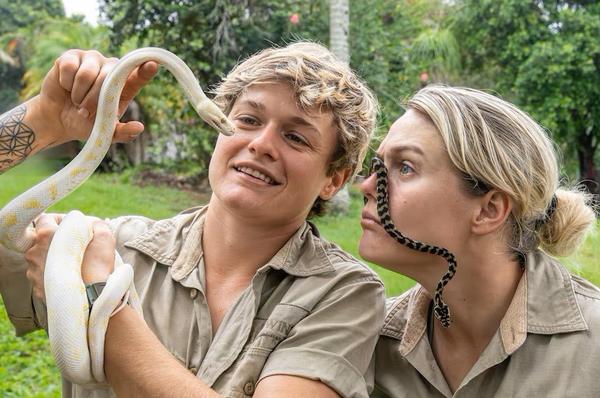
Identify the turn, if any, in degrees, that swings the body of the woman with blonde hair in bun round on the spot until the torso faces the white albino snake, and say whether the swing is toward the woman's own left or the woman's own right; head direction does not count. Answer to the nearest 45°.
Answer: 0° — they already face it

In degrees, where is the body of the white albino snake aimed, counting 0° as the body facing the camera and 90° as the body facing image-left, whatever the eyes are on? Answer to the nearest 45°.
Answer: approximately 270°

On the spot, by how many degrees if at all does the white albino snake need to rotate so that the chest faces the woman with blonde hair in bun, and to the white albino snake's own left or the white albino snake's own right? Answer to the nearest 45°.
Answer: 0° — it already faces them

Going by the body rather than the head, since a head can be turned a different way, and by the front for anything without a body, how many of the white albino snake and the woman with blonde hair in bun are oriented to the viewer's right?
1

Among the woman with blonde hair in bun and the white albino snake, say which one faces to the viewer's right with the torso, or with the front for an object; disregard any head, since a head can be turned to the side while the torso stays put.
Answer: the white albino snake

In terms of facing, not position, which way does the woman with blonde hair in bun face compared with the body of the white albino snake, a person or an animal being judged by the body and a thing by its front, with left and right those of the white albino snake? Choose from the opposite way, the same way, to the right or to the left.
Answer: the opposite way

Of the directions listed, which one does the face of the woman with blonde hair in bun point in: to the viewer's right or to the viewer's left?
to the viewer's left
